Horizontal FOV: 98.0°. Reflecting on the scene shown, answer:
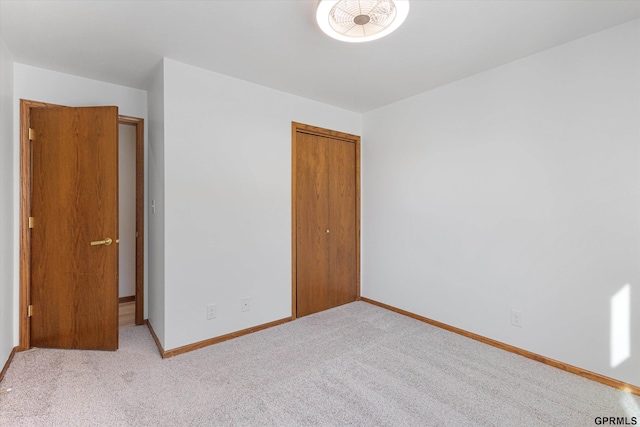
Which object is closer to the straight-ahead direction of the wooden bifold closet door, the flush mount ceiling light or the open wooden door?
the flush mount ceiling light

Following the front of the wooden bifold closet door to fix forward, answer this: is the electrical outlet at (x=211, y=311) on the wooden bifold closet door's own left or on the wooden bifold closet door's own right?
on the wooden bifold closet door's own right

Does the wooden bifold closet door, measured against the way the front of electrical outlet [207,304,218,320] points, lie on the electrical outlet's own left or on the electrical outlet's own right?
on the electrical outlet's own left

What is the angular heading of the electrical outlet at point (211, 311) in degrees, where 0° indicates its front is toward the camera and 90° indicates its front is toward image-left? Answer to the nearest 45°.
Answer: approximately 0°

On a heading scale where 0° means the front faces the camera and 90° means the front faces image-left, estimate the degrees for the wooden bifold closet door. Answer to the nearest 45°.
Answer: approximately 315°
